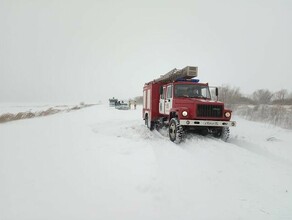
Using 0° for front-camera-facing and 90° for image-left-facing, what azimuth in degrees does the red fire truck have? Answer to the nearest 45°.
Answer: approximately 315°
